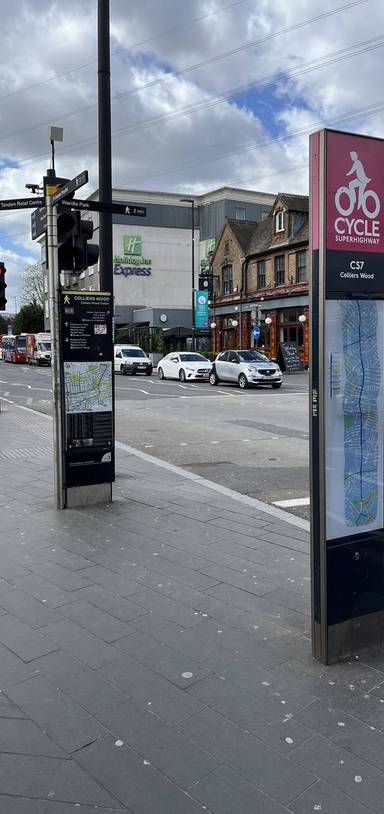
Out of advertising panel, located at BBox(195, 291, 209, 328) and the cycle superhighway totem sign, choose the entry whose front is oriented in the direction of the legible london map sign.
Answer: the advertising panel

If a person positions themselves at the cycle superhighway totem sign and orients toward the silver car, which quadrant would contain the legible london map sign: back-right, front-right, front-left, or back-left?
front-left

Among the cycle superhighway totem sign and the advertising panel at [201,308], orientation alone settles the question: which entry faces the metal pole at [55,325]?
the advertising panel

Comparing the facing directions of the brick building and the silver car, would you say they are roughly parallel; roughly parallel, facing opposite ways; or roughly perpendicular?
roughly perpendicular

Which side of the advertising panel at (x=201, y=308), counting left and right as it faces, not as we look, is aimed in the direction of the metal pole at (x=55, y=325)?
front

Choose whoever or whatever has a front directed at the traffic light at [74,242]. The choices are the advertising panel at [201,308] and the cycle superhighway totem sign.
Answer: the advertising panel

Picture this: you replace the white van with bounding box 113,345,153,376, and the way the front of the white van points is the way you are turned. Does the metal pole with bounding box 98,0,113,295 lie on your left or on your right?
on your right

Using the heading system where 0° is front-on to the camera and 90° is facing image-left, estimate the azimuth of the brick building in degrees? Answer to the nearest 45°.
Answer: approximately 45°

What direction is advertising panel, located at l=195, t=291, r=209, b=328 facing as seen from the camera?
toward the camera

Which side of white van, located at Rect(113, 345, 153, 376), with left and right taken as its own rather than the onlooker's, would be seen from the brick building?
left

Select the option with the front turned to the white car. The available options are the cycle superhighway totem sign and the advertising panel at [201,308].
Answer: the advertising panel

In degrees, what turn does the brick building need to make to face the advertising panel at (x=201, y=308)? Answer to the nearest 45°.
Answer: approximately 90° to its right
